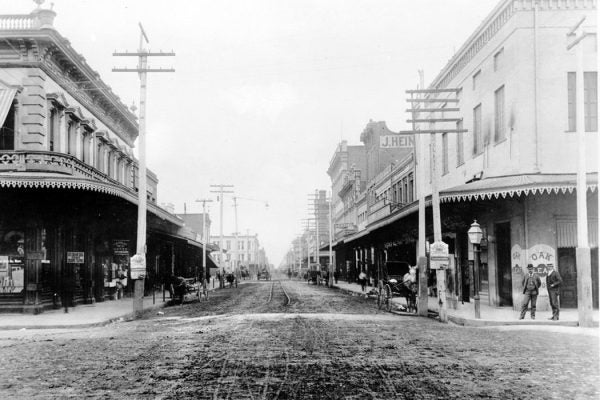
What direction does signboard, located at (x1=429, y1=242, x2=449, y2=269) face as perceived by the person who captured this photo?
facing the viewer

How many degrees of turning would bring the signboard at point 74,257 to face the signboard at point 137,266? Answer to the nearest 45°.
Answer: approximately 45° to its left

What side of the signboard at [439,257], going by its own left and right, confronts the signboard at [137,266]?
right

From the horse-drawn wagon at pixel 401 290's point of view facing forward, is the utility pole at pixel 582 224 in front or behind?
in front

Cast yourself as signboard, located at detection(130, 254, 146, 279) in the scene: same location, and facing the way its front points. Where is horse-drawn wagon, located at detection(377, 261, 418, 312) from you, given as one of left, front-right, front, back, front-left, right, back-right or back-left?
left

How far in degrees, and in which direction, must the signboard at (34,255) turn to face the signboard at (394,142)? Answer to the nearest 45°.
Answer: approximately 90° to its left

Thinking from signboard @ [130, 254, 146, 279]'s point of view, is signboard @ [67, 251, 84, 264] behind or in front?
behind
